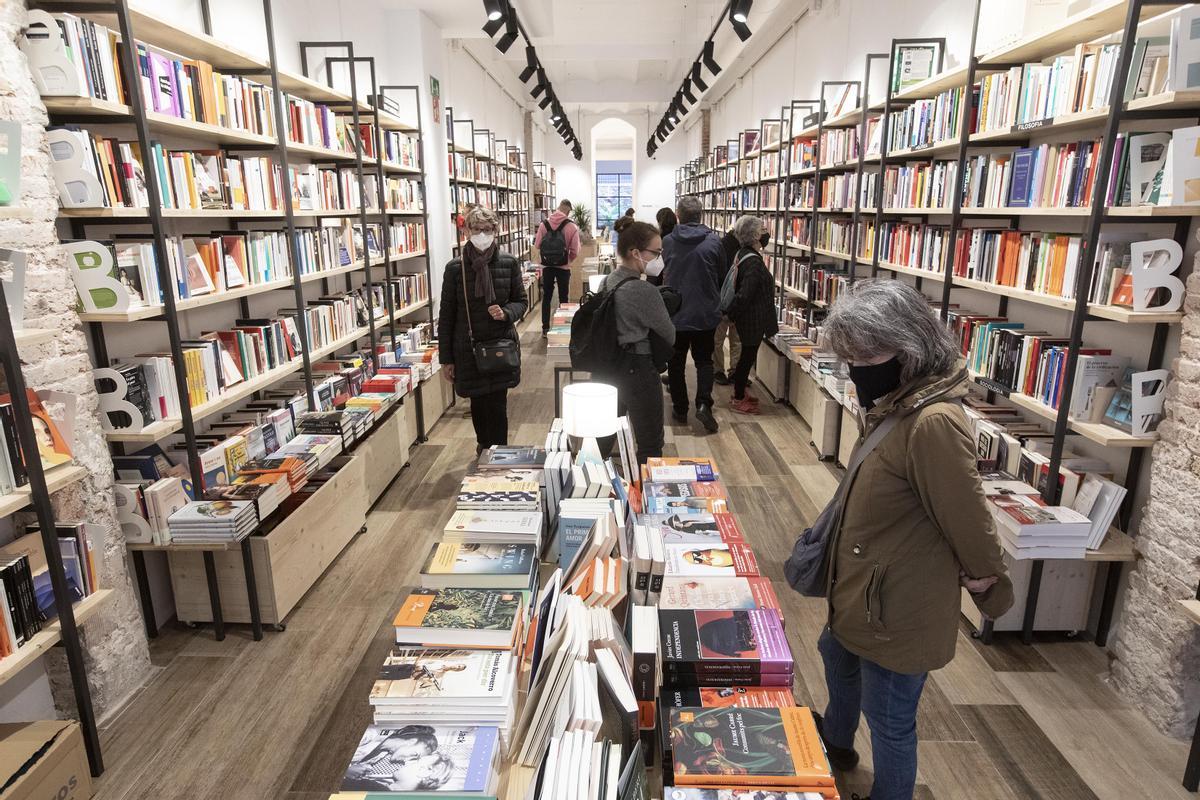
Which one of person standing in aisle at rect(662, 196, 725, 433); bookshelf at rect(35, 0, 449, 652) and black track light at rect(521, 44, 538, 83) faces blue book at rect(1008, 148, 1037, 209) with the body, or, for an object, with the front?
the bookshelf

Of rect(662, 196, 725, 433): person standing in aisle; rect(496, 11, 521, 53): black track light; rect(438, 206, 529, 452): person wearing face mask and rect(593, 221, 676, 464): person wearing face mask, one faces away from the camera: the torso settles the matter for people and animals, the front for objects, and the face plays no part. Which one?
the person standing in aisle

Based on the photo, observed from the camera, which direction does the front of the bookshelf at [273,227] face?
facing the viewer and to the right of the viewer

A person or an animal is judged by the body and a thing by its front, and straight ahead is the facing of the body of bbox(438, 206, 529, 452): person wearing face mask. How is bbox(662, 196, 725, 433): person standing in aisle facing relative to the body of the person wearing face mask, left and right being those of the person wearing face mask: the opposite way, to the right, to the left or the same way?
the opposite way

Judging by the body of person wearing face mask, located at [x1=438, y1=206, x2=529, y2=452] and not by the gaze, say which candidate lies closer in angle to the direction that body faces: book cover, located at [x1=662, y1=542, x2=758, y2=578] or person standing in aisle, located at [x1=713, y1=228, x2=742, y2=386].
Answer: the book cover

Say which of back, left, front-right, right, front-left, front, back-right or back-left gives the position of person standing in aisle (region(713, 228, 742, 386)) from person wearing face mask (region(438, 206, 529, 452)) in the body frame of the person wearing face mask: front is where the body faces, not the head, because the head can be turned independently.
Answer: back-left

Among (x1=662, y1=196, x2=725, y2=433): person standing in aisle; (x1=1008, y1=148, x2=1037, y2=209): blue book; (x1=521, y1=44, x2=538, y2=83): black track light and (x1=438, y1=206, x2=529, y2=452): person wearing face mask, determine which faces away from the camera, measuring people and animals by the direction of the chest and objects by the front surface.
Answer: the person standing in aisle

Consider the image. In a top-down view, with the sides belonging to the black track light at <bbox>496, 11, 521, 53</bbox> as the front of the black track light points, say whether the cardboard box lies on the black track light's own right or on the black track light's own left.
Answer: on the black track light's own left

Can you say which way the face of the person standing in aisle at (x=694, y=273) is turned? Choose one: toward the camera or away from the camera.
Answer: away from the camera

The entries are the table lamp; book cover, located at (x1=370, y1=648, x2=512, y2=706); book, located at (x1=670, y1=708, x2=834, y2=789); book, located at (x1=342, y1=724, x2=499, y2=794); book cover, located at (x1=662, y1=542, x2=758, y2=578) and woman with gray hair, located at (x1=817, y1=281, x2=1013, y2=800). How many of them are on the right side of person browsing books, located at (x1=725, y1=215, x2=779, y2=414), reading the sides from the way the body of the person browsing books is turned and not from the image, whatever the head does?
6

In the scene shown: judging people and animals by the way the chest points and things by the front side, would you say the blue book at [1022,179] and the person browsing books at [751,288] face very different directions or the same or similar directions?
very different directions

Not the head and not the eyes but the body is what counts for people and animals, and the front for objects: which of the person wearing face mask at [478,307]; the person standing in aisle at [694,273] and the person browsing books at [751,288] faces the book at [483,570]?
the person wearing face mask

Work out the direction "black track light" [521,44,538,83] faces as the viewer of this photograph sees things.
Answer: facing to the left of the viewer
